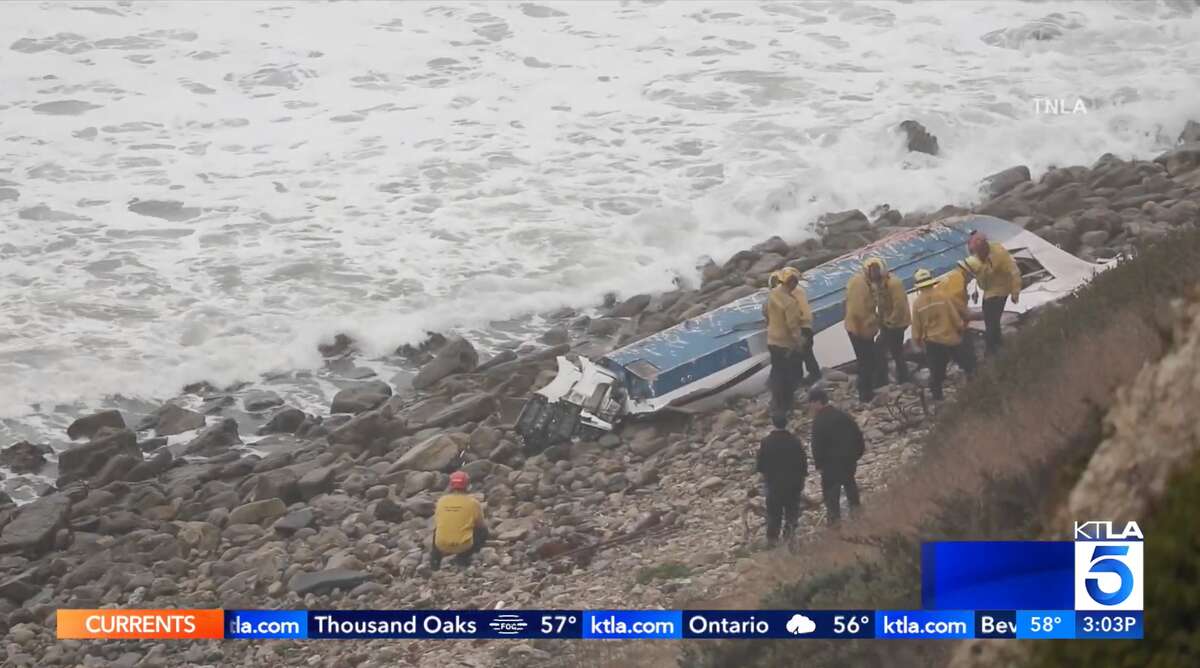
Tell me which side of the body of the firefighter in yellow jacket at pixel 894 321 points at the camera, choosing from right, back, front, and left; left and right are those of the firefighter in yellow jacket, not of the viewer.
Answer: back

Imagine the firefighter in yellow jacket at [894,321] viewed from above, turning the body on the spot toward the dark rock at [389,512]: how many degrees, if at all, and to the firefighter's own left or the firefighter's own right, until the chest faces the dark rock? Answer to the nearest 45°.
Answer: approximately 90° to the firefighter's own left

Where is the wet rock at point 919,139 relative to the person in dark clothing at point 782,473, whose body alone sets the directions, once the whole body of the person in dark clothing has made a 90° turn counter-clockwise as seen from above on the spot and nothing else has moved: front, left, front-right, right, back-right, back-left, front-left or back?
right

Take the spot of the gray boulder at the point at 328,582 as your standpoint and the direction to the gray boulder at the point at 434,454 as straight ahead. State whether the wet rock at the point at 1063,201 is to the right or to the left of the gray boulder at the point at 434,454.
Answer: right

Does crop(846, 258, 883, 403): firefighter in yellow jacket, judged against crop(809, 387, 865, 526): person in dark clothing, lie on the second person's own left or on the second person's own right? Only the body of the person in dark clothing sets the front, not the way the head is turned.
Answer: on the second person's own right

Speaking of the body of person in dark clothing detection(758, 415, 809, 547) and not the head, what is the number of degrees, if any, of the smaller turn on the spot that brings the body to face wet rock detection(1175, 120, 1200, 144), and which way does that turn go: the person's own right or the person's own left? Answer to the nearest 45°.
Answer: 0° — they already face it

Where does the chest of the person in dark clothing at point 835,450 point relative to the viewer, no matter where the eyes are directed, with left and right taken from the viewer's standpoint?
facing away from the viewer and to the left of the viewer

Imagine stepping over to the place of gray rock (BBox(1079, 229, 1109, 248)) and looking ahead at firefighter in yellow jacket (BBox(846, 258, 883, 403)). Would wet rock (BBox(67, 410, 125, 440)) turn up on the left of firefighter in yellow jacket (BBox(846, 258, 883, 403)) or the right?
right

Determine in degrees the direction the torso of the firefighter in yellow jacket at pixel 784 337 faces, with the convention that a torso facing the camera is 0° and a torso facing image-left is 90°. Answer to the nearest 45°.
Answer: approximately 225°

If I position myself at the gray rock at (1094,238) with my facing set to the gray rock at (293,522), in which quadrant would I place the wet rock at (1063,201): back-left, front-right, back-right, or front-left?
back-right

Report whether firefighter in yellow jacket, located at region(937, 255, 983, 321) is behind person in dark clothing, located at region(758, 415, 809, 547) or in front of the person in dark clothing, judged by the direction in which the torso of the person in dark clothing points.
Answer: in front

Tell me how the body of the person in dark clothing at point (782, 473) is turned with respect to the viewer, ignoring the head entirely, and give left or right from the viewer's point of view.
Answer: facing away from the viewer

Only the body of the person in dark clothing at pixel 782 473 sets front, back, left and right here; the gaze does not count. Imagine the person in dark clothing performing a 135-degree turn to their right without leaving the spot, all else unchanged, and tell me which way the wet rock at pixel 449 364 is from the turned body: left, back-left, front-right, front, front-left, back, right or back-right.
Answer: back
